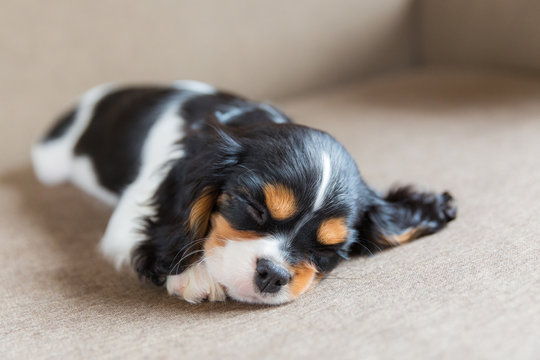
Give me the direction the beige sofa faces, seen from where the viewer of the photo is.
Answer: facing the viewer and to the right of the viewer

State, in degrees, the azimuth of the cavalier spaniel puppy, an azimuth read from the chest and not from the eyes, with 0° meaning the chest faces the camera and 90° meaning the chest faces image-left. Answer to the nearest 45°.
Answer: approximately 315°
